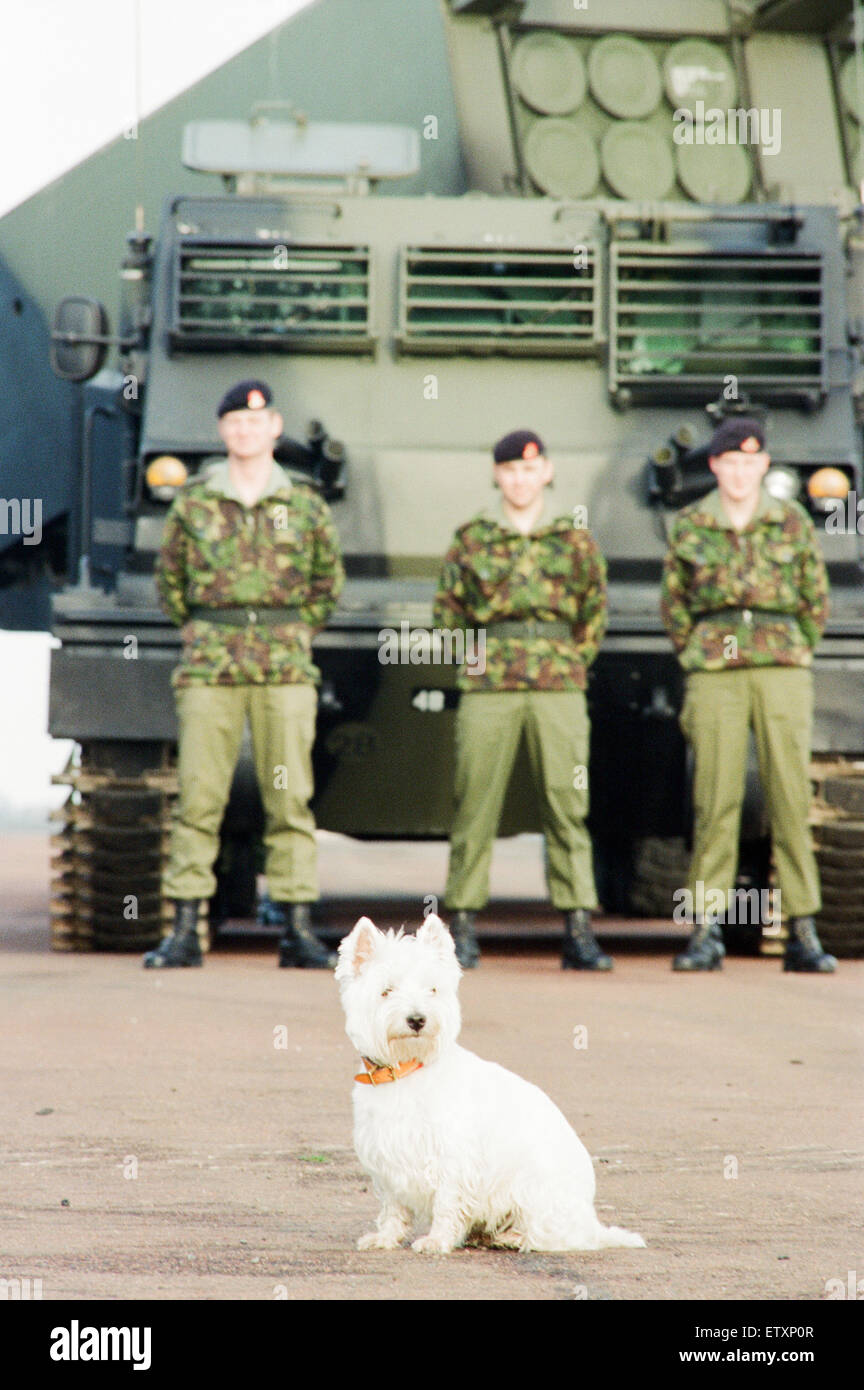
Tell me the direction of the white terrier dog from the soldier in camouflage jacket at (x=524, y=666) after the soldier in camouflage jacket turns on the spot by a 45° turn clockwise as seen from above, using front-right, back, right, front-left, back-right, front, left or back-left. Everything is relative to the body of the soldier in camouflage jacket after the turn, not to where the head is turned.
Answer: front-left

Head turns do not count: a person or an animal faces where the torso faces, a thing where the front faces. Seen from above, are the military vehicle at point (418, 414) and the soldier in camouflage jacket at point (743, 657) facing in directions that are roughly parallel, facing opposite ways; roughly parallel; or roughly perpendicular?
roughly parallel

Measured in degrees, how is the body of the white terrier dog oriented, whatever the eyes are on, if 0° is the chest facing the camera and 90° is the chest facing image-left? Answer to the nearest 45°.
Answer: approximately 45°

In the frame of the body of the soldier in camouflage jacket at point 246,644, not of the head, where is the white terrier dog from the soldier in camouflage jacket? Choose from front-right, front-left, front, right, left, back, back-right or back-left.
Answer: front

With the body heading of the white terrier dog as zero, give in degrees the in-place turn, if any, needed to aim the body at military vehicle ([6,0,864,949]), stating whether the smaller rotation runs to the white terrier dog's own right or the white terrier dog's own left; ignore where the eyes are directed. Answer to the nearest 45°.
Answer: approximately 135° to the white terrier dog's own right

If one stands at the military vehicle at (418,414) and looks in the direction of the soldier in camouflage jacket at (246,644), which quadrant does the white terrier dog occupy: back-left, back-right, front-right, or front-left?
front-left

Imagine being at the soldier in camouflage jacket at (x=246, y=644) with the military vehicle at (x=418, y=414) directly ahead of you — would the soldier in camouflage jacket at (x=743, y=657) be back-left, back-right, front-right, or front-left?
front-right

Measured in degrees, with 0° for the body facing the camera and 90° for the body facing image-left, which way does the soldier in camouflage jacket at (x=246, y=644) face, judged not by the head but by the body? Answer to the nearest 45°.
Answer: approximately 0°

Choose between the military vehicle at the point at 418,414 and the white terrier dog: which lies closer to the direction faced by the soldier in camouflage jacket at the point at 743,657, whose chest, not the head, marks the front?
the white terrier dog

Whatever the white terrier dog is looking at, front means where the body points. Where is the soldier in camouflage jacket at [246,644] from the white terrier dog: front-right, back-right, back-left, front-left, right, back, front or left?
back-right

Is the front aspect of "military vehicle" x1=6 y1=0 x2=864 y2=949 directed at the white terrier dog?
yes

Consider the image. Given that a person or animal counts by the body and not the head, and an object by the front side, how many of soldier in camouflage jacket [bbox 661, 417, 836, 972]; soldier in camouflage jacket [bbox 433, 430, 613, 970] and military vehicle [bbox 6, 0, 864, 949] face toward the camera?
3

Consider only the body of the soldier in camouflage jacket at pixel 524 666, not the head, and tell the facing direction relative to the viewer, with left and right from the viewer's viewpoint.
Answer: facing the viewer

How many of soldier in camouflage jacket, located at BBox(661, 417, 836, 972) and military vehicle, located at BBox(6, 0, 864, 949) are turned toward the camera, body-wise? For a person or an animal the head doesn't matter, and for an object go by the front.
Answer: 2

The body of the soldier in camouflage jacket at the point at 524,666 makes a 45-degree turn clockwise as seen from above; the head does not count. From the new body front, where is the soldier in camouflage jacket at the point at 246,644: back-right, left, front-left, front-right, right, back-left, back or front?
front-right

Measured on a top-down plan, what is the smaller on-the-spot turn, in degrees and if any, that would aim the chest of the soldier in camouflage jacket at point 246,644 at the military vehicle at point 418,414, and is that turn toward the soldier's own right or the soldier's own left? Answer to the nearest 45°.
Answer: approximately 135° to the soldier's own left
